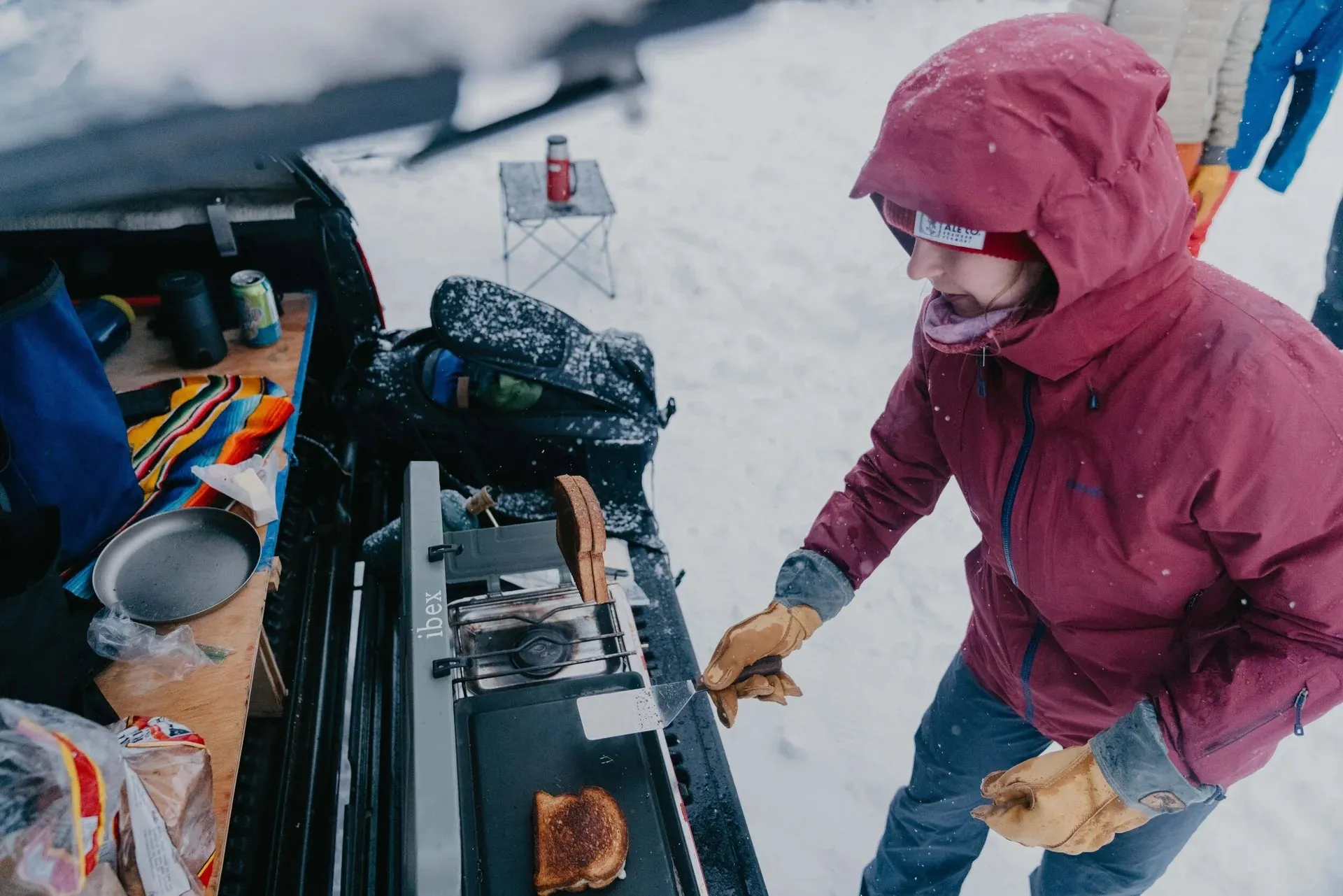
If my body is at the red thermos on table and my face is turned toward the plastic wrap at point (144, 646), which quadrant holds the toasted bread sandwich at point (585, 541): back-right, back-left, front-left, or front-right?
front-left

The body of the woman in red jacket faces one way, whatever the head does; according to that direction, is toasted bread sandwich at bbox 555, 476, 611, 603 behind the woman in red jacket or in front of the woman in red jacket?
in front

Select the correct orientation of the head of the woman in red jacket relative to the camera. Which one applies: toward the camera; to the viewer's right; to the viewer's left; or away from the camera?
to the viewer's left

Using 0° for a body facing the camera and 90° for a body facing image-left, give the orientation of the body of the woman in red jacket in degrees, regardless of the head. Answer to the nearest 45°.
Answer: approximately 45°

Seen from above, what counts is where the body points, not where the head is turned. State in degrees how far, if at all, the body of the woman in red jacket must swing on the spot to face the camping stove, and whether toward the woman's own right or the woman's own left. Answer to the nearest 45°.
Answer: approximately 45° to the woman's own right

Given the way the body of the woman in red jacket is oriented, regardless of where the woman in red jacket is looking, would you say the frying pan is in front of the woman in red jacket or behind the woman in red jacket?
in front

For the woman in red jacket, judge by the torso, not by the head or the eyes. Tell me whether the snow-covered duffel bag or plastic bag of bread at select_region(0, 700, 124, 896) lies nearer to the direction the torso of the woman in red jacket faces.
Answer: the plastic bag of bread

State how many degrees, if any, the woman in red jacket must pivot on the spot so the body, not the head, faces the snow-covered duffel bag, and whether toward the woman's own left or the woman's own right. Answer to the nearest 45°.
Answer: approximately 45° to the woman's own right

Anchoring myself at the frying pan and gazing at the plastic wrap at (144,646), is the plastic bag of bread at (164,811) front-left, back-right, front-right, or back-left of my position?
front-left

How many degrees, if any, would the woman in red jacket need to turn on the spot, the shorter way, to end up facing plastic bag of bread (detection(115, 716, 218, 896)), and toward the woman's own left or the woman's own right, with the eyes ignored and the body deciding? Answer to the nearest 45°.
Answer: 0° — they already face it

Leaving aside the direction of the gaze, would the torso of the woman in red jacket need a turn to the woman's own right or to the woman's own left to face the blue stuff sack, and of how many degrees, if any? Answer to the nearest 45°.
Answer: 0° — they already face it
